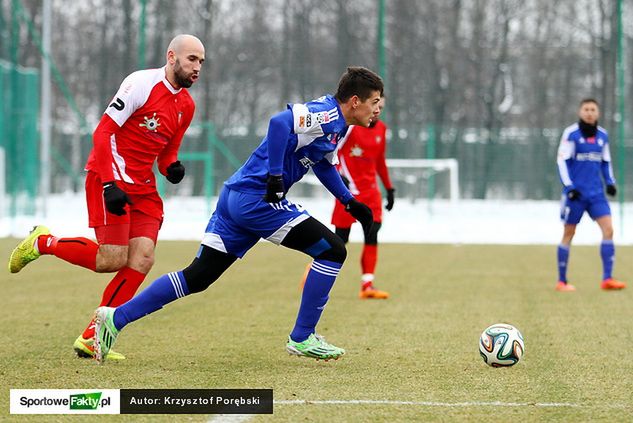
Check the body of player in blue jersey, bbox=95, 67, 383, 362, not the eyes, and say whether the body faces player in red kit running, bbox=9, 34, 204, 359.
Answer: no

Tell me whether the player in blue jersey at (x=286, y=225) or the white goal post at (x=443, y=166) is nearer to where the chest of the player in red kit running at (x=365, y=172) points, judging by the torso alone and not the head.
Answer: the player in blue jersey

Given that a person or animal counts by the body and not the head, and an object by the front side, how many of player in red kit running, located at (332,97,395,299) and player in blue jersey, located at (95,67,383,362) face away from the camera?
0

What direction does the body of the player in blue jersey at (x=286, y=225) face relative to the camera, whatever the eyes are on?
to the viewer's right

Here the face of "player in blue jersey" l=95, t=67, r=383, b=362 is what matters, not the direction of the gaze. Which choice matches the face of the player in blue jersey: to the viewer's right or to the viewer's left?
to the viewer's right

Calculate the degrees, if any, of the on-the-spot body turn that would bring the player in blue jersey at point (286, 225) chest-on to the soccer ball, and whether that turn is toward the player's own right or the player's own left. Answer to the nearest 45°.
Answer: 0° — they already face it

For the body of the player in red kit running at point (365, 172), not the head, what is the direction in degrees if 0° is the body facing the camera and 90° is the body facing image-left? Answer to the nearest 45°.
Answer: approximately 315°

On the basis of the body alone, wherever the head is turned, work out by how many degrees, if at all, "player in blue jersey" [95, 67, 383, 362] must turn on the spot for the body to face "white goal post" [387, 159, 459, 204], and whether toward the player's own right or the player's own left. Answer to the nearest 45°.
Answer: approximately 90° to the player's own left

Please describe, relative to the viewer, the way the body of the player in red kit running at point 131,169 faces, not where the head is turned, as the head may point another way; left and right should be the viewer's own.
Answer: facing the viewer and to the right of the viewer

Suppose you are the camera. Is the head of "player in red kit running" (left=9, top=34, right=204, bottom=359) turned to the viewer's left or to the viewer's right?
to the viewer's right

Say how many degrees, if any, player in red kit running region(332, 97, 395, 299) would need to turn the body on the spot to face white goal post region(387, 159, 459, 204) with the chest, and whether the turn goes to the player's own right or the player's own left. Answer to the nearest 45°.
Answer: approximately 135° to the player's own left

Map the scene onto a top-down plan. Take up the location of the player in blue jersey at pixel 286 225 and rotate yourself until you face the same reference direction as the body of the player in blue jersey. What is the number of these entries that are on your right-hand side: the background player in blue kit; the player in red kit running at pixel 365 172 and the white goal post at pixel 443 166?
0

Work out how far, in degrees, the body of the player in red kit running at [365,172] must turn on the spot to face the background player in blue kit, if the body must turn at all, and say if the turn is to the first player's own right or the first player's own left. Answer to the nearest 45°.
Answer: approximately 45° to the first player's own left

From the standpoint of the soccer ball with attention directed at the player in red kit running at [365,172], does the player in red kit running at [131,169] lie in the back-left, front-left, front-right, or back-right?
front-left

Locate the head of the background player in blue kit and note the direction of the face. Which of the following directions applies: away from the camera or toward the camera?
toward the camera
